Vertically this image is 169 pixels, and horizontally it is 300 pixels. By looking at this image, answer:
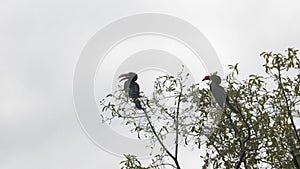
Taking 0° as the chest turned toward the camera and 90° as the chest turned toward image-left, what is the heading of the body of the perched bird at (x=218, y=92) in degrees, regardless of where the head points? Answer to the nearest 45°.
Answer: approximately 90°

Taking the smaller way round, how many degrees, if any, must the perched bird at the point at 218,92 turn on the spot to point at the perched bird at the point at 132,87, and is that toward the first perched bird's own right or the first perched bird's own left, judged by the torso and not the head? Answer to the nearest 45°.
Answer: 0° — it already faces it

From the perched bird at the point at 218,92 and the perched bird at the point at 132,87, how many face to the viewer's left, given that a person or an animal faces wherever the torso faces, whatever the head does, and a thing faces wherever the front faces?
2

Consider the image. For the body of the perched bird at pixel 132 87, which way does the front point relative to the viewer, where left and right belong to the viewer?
facing to the left of the viewer

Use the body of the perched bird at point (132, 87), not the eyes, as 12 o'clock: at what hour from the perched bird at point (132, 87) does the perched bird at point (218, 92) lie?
the perched bird at point (218, 92) is roughly at 6 o'clock from the perched bird at point (132, 87).
